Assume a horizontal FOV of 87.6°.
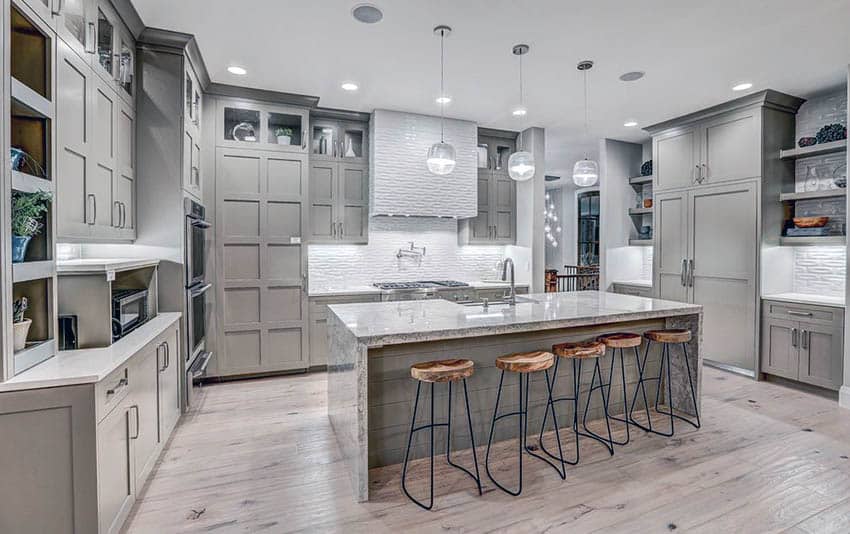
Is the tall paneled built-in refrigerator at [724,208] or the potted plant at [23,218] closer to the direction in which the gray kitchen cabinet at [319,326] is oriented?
the potted plant

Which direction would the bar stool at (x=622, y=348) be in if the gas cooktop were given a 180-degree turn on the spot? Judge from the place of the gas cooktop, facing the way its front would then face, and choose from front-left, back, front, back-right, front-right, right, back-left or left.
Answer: back-right

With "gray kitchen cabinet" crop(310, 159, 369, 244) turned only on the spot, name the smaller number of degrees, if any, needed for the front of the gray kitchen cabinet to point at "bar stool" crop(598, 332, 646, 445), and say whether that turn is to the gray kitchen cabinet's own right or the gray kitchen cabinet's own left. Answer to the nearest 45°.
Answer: approximately 45° to the gray kitchen cabinet's own left

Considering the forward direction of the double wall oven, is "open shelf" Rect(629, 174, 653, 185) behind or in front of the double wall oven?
in front

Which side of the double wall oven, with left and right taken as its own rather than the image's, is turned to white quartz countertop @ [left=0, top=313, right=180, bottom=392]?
right

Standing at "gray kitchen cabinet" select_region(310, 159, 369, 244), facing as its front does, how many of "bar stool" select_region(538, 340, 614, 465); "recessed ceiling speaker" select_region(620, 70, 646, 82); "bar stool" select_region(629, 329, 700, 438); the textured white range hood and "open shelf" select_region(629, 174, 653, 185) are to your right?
0

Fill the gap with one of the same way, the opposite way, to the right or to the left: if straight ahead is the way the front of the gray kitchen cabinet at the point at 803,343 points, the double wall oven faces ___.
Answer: the opposite way

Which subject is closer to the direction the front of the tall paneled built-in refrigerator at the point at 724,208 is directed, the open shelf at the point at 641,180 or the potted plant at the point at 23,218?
the potted plant

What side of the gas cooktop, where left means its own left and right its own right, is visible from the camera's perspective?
front

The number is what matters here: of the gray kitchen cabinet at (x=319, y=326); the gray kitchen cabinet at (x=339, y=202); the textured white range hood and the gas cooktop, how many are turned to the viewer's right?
0

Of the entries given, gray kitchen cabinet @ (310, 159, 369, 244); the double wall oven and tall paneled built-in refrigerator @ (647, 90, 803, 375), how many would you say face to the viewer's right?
1

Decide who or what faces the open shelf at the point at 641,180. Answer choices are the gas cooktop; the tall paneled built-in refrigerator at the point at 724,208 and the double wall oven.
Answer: the double wall oven

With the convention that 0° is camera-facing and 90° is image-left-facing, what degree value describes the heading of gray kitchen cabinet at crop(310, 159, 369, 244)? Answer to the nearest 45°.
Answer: approximately 0°

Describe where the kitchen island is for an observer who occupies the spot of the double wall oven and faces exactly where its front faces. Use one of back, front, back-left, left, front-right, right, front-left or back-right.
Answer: front-right

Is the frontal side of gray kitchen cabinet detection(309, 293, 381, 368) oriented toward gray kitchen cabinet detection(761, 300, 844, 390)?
no

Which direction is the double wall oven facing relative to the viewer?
to the viewer's right

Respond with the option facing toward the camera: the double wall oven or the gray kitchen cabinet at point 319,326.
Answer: the gray kitchen cabinet

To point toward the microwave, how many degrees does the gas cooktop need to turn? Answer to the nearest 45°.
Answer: approximately 45° to its right

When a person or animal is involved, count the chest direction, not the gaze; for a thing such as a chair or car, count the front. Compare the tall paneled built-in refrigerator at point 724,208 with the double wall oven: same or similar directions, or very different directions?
very different directions
